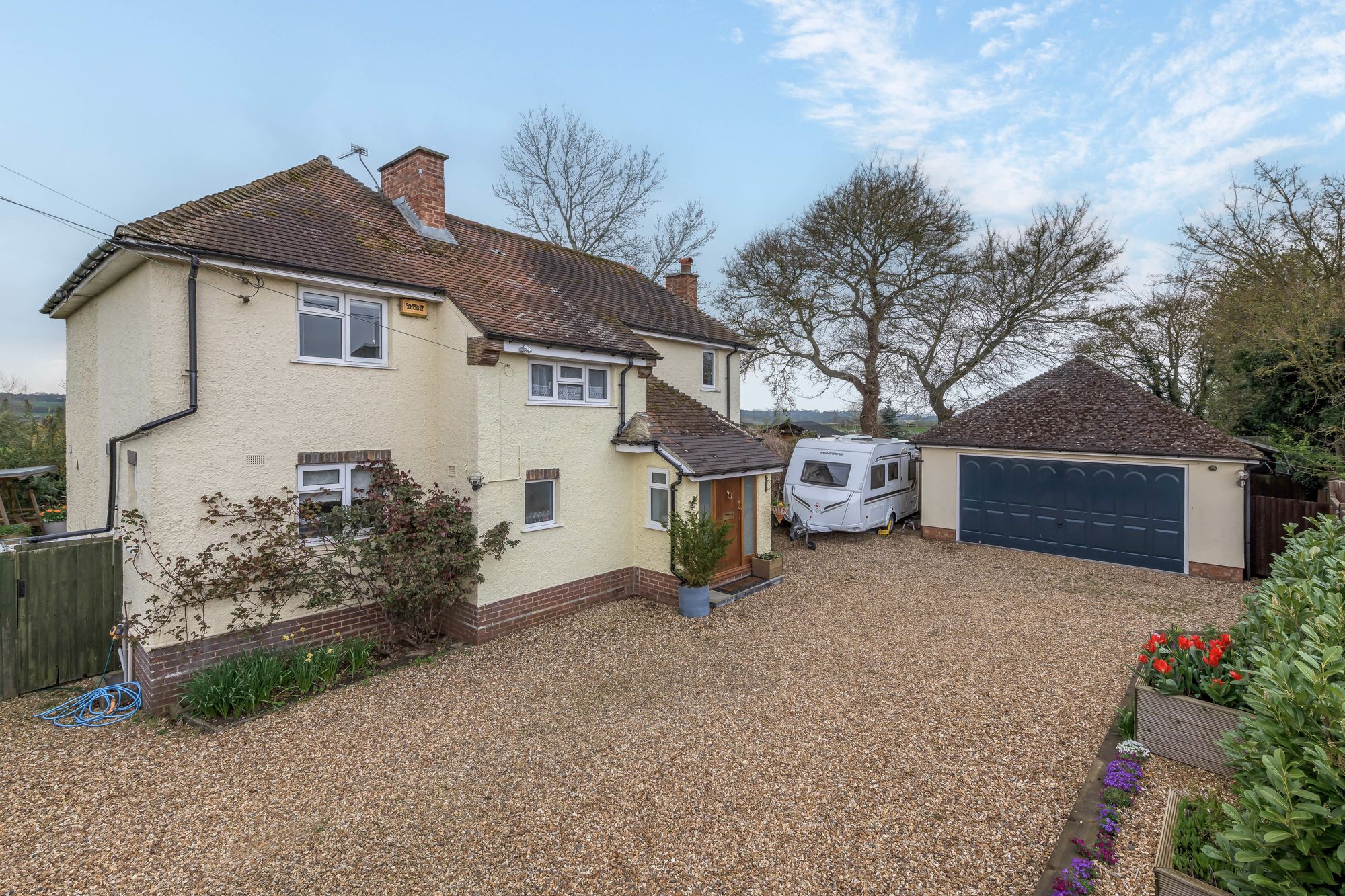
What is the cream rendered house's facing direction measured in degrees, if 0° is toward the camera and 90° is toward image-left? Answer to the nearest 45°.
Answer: approximately 315°

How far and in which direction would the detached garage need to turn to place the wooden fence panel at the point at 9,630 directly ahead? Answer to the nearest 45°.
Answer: approximately 45° to its right

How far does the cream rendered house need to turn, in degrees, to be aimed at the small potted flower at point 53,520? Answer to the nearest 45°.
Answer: approximately 180°

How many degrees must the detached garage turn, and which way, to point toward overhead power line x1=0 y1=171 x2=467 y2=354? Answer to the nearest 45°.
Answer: approximately 45° to its right

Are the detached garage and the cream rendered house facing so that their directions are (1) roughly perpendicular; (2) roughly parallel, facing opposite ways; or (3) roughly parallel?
roughly perpendicular
